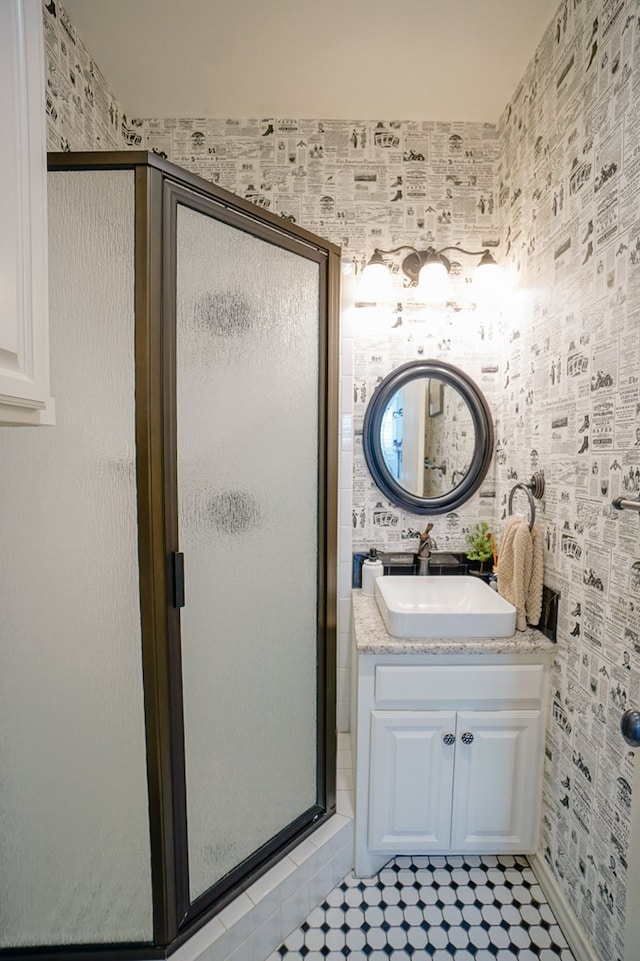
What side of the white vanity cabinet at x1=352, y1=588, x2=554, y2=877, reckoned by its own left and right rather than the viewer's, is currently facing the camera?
front

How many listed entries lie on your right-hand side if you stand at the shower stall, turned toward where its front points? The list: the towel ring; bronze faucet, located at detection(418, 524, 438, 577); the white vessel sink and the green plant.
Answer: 0

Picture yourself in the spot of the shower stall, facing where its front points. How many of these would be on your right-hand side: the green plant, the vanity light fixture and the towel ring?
0

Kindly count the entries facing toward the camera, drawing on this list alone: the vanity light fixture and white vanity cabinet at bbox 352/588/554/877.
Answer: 2

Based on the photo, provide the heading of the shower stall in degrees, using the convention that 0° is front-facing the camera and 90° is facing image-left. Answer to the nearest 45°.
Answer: approximately 315°

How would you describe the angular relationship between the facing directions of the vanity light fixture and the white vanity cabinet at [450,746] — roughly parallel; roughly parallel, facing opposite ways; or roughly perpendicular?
roughly parallel

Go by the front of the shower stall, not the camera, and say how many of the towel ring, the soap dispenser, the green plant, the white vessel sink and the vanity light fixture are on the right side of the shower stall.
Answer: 0

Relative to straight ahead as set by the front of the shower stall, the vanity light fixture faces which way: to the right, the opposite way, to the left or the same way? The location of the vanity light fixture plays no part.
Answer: to the right

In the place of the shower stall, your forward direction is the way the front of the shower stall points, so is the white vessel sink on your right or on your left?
on your left

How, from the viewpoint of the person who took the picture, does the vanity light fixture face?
facing the viewer

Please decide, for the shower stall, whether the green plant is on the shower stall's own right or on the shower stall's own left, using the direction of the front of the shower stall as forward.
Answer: on the shower stall's own left

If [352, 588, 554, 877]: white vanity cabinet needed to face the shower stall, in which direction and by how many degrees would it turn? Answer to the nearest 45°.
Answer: approximately 45° to its right
